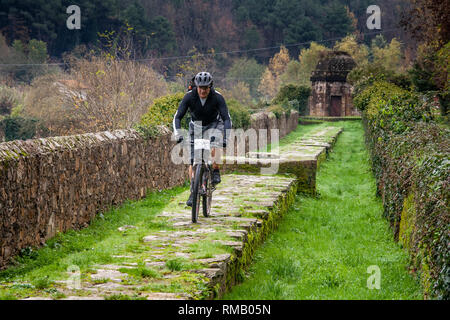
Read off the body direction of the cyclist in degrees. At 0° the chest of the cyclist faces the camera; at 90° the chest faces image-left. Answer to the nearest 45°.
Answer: approximately 0°

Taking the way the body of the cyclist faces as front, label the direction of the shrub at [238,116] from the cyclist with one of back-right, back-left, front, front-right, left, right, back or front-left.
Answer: back

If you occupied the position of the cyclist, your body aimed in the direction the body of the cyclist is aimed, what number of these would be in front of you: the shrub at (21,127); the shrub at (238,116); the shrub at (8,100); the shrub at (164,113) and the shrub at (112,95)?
0

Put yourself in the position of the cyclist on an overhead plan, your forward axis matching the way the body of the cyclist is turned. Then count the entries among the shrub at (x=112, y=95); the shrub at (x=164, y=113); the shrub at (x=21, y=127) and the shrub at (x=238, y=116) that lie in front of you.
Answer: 0

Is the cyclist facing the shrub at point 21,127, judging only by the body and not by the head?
no

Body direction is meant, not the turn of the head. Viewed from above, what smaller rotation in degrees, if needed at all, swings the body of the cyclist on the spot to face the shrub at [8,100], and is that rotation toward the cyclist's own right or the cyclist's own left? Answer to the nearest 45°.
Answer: approximately 180°

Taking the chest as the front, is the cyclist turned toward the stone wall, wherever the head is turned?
no

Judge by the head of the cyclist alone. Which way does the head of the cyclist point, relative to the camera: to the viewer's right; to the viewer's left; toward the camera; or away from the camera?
toward the camera

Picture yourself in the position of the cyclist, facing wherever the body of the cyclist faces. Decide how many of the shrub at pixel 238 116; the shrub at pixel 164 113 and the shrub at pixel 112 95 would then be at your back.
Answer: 3

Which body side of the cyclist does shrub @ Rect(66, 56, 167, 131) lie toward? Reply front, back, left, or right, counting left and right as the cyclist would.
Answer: back

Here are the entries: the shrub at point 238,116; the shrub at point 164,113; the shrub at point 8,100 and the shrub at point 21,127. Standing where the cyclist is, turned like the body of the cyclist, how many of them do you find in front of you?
0

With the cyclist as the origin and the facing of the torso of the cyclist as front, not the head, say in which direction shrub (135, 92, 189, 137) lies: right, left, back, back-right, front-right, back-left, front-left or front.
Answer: back
